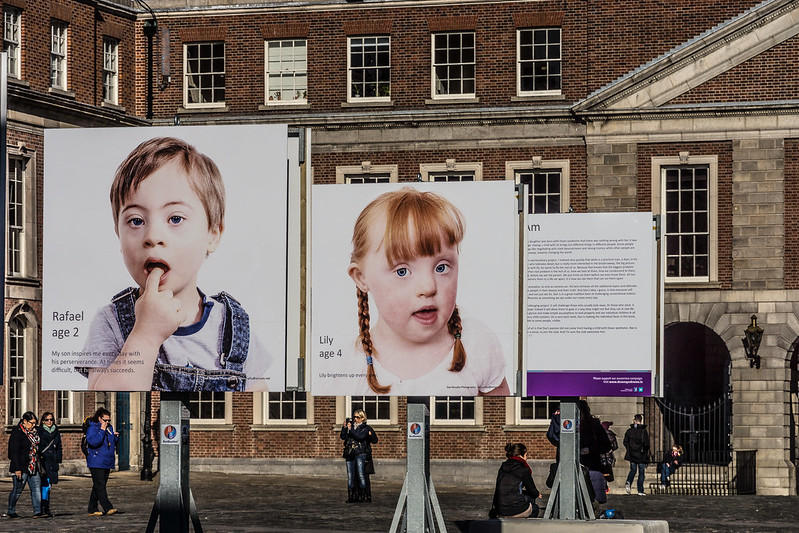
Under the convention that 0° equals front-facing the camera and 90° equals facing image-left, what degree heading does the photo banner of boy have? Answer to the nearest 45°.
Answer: approximately 0°

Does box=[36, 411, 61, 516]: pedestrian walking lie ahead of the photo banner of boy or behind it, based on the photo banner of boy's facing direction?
behind

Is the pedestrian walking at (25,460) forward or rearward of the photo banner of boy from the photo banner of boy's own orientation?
rearward

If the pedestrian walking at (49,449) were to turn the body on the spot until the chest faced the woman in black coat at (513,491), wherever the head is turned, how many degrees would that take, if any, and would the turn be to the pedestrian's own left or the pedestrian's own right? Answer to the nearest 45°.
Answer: approximately 45° to the pedestrian's own left

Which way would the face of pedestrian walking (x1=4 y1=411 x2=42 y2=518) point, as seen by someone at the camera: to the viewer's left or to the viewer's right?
to the viewer's right

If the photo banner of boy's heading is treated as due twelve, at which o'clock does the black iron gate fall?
The black iron gate is roughly at 7 o'clock from the photo banner of boy.

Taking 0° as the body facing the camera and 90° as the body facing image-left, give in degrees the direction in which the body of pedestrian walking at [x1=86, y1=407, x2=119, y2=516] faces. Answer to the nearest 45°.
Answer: approximately 315°
